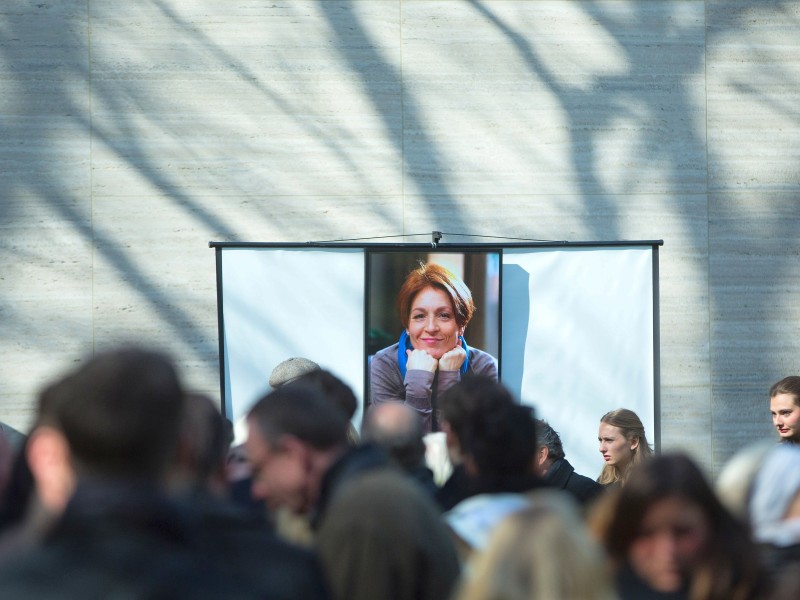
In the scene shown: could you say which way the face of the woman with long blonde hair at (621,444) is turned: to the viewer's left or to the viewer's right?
to the viewer's left

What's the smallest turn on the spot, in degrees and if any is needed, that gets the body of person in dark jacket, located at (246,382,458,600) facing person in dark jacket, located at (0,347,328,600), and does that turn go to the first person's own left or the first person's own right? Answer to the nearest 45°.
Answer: approximately 45° to the first person's own left

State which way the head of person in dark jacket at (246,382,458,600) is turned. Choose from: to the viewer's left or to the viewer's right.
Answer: to the viewer's left

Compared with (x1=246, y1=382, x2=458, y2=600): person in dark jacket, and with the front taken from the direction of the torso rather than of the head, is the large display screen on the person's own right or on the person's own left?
on the person's own right

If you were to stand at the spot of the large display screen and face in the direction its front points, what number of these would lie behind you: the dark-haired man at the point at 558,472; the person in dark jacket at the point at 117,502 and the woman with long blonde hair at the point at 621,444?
0

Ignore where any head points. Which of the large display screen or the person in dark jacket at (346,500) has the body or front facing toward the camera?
the large display screen

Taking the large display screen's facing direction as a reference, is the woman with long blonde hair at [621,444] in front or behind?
in front

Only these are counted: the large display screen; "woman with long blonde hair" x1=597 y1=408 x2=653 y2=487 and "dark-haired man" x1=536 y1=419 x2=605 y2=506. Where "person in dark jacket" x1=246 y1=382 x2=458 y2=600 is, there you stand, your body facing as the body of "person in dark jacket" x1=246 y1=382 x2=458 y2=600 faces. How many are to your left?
0

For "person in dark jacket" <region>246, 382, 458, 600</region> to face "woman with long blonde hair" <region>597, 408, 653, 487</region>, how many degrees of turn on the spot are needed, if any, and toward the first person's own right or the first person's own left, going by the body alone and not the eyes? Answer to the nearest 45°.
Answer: approximately 135° to the first person's own right

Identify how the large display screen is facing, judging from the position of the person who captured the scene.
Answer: facing the viewer

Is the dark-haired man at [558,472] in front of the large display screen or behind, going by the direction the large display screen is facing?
in front

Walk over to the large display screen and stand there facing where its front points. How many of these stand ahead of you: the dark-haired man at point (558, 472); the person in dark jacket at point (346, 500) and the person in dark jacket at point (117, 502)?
3

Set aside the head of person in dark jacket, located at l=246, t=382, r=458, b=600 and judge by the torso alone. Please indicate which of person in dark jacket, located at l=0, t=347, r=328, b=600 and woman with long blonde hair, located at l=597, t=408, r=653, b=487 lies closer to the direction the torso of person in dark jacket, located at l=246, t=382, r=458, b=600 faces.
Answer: the person in dark jacket

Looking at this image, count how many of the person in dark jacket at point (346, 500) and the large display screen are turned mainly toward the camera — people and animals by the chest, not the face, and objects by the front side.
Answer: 1

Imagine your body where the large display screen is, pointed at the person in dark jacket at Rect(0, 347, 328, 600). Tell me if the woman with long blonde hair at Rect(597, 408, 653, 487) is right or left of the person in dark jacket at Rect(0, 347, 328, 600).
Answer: left

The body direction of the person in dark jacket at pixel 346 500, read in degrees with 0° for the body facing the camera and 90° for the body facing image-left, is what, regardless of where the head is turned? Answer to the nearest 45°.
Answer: approximately 90°

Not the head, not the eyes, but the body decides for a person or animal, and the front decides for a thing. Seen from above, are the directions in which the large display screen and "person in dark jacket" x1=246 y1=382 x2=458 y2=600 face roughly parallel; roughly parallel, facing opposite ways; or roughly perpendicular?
roughly perpendicular
